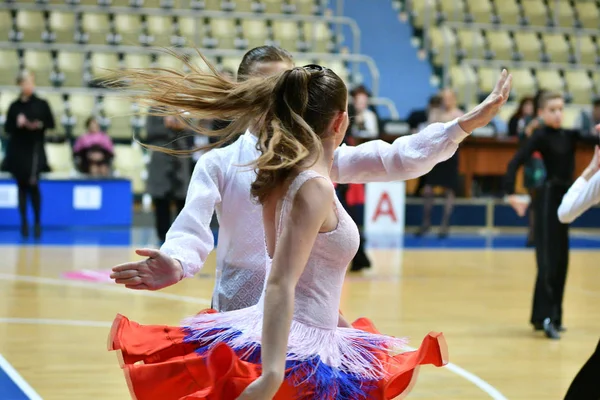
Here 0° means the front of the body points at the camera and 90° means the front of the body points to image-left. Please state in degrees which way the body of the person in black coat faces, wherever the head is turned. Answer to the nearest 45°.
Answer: approximately 0°

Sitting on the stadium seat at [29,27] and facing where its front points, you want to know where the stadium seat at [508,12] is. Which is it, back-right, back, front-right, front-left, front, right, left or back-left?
left

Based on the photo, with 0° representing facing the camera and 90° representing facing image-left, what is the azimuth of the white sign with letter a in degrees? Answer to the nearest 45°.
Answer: approximately 0°

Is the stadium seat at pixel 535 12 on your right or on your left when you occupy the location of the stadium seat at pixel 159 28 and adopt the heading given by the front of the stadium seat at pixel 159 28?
on your left

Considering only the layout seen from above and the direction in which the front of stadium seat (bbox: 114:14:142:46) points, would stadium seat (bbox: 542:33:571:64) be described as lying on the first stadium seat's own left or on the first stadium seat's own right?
on the first stadium seat's own left

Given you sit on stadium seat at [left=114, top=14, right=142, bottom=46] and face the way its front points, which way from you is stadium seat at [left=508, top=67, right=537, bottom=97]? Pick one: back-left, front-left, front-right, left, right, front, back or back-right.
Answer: left

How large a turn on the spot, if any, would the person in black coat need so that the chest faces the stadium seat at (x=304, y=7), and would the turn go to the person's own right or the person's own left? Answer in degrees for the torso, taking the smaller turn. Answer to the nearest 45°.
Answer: approximately 135° to the person's own left

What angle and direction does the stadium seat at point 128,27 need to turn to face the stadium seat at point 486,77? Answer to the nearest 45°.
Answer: approximately 90° to its left
